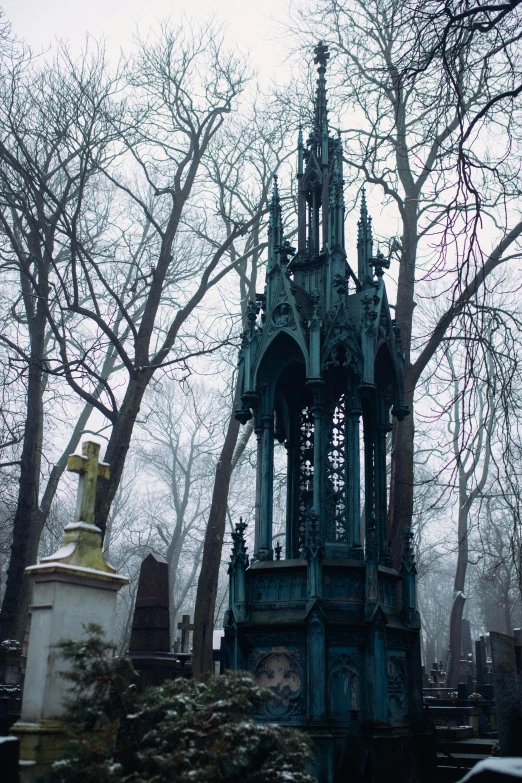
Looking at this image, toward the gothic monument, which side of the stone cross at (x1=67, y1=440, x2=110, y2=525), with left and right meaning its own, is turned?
left

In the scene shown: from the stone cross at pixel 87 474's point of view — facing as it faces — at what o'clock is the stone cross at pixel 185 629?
the stone cross at pixel 185 629 is roughly at 8 o'clock from the stone cross at pixel 87 474.

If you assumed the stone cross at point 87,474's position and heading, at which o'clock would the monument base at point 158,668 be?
The monument base is roughly at 8 o'clock from the stone cross.

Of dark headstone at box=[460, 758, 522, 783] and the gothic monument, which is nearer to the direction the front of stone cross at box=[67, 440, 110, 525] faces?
the dark headstone

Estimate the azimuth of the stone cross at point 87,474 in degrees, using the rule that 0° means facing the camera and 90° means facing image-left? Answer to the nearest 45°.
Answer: approximately 315°

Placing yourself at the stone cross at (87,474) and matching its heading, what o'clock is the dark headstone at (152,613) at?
The dark headstone is roughly at 8 o'clock from the stone cross.
